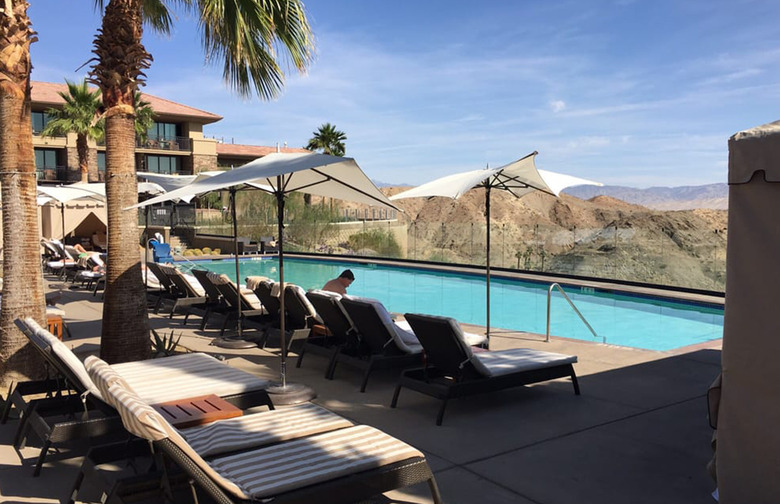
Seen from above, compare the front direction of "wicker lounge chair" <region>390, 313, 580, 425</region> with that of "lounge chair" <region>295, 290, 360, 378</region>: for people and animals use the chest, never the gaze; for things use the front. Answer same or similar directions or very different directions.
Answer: same or similar directions

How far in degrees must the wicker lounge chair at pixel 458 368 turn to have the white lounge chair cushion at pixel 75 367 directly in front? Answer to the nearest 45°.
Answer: approximately 180°

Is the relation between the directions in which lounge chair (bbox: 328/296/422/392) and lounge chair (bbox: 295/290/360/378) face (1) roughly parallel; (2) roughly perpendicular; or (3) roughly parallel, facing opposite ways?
roughly parallel

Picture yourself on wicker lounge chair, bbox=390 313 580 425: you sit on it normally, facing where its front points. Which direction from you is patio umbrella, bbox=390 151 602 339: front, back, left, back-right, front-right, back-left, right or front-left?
front-left

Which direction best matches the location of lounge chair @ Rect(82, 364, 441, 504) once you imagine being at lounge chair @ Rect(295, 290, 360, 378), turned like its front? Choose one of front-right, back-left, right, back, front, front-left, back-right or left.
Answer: back-right

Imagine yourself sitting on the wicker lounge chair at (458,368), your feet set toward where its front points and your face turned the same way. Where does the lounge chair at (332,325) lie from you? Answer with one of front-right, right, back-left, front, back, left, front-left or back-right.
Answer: left

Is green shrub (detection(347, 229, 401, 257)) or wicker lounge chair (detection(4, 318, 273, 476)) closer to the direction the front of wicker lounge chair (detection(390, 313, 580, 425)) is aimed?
the green shrub

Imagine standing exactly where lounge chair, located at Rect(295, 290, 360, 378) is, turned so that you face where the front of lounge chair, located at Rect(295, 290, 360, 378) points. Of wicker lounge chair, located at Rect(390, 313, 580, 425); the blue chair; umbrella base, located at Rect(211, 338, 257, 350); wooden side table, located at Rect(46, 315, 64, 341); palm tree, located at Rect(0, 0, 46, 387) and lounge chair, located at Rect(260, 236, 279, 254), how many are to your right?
1

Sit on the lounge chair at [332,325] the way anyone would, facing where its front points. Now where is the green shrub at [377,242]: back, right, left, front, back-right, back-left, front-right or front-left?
front-left

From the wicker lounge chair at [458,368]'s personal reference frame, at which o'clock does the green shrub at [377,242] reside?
The green shrub is roughly at 10 o'clock from the wicker lounge chair.

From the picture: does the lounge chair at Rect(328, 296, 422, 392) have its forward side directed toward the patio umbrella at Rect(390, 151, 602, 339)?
yes
